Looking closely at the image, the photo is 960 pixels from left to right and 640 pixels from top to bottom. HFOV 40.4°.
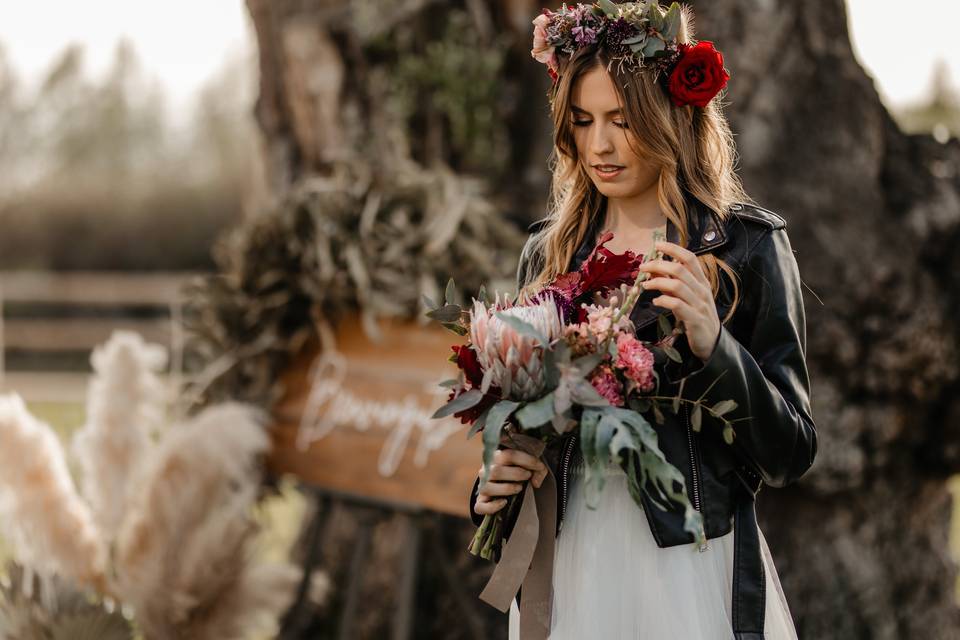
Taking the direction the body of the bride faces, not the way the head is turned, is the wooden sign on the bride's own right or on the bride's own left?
on the bride's own right

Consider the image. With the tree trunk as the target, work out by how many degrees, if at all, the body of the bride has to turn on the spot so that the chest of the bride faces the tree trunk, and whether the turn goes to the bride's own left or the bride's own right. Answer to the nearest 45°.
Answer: approximately 135° to the bride's own right

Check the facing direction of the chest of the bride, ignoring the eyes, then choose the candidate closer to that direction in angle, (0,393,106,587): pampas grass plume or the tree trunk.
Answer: the pampas grass plume

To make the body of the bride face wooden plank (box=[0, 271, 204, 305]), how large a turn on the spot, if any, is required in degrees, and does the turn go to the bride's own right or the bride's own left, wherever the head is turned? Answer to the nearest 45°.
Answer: approximately 90° to the bride's own right

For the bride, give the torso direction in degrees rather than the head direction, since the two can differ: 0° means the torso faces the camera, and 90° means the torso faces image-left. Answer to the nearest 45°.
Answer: approximately 45°

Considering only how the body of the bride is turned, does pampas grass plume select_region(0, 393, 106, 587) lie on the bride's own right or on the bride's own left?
on the bride's own right

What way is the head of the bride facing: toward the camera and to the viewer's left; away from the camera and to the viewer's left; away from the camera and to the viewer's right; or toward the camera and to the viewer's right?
toward the camera and to the viewer's left

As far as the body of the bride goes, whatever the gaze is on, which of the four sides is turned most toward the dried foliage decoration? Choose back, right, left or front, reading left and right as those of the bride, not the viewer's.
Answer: right

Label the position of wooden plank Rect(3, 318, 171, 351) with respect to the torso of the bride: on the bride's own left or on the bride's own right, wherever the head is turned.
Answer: on the bride's own right
